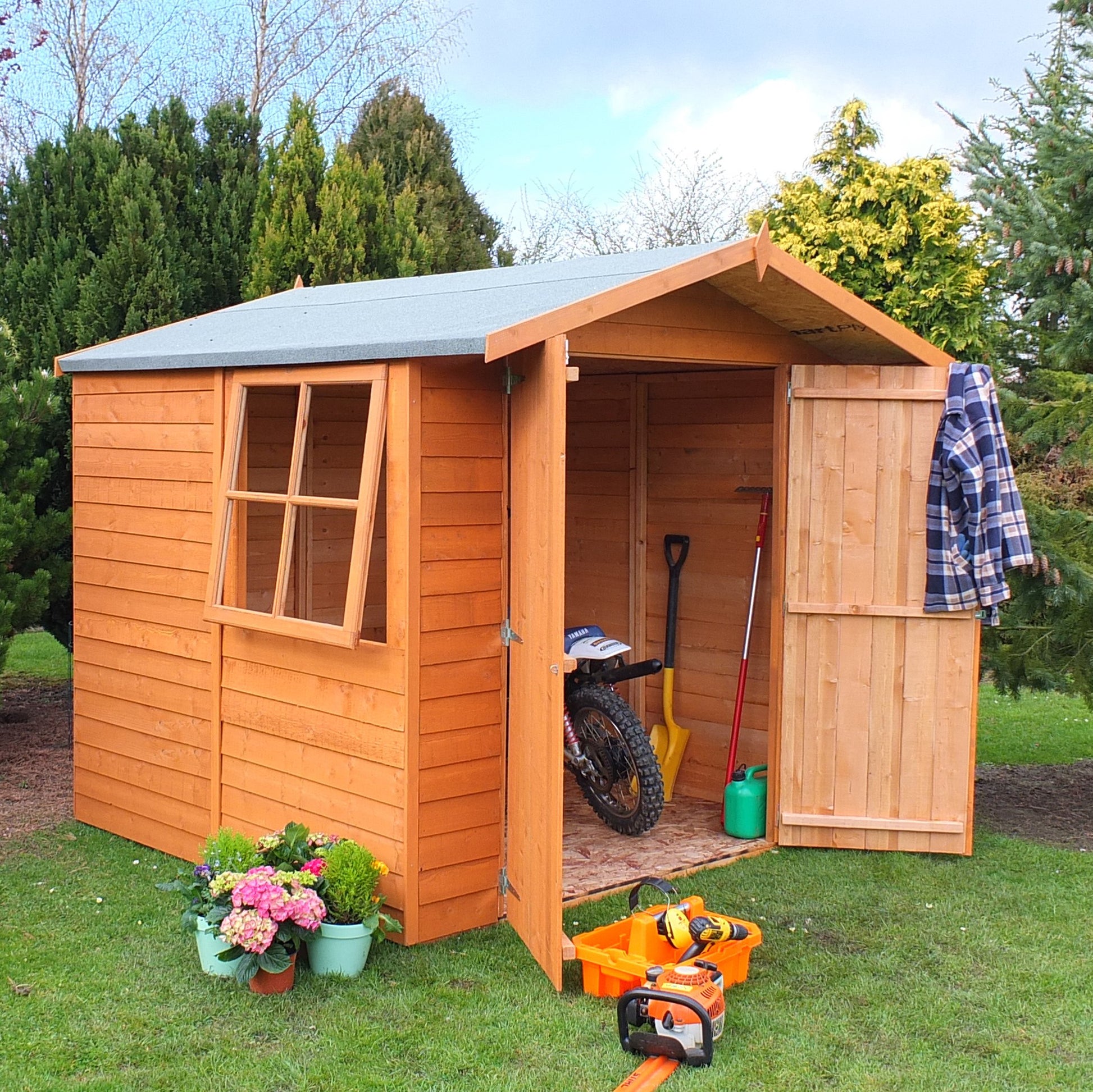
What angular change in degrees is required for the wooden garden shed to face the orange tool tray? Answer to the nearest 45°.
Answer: approximately 45° to its right

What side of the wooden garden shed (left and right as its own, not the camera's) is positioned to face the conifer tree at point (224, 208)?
back

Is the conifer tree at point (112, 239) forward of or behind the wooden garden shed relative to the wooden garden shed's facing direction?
behind

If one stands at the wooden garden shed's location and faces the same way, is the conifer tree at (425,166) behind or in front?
behind

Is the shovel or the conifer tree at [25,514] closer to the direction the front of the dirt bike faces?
the conifer tree

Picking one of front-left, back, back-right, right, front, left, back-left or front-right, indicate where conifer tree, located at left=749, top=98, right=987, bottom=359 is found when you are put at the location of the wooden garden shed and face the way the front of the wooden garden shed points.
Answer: left

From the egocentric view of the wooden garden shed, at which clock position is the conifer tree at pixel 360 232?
The conifer tree is roughly at 7 o'clock from the wooden garden shed.

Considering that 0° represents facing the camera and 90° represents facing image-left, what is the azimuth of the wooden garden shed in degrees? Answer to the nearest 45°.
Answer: approximately 315°
